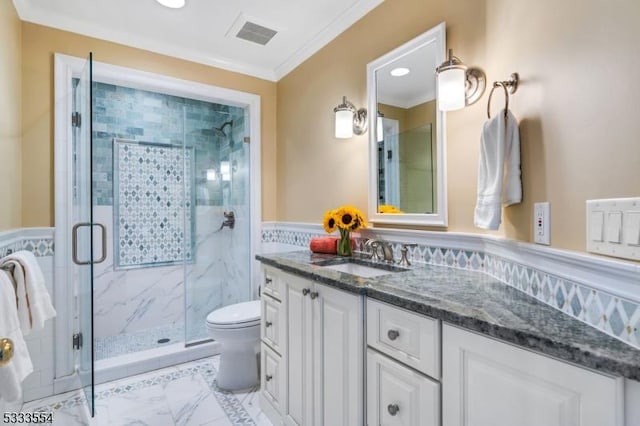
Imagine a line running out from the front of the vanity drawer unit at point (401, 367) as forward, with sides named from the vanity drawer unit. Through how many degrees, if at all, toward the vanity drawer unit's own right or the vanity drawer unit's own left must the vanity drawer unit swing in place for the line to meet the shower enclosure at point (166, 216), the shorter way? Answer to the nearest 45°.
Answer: approximately 90° to the vanity drawer unit's own right

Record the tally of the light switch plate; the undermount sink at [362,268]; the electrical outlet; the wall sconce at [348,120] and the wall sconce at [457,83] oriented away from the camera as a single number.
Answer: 0

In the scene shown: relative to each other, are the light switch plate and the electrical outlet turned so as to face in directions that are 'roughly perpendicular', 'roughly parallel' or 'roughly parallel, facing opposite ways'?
roughly parallel

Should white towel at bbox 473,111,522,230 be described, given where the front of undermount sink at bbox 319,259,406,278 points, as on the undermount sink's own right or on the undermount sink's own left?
on the undermount sink's own left

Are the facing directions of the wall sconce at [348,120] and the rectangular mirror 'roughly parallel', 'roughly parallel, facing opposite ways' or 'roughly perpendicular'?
roughly parallel

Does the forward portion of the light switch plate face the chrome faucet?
no

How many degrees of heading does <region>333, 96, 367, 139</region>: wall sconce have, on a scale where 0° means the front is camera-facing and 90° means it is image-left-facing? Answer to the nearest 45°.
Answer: approximately 45°

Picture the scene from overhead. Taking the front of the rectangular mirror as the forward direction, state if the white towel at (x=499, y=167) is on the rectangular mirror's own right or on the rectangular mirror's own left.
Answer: on the rectangular mirror's own left

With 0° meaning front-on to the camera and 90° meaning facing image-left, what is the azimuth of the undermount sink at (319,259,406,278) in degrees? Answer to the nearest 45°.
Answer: approximately 45°

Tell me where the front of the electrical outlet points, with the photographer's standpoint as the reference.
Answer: facing the viewer and to the left of the viewer

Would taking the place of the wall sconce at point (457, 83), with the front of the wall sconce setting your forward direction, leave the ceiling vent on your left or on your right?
on your right

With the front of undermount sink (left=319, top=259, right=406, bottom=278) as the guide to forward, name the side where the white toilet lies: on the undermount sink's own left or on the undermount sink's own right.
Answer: on the undermount sink's own right

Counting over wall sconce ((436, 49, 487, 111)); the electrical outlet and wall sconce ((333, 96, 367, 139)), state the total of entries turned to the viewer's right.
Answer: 0

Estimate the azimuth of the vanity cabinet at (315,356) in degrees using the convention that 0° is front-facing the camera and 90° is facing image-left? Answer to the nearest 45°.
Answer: approximately 45°

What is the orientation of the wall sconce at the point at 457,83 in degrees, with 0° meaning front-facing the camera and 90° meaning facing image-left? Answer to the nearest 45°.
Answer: approximately 45°

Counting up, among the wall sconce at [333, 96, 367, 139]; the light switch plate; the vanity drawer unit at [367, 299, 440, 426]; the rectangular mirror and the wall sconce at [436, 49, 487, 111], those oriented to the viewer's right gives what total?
0

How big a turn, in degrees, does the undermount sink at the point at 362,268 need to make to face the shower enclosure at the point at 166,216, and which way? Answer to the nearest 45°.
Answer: approximately 90° to its right

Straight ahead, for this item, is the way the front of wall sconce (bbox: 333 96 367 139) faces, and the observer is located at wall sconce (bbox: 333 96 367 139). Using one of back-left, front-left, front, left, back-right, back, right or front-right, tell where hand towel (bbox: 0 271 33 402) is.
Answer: front

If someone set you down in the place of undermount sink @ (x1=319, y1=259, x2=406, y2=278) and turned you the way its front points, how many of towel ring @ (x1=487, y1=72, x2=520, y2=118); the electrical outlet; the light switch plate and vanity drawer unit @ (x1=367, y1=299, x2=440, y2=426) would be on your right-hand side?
0
